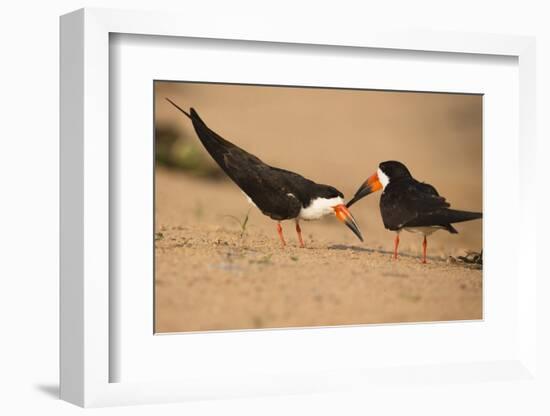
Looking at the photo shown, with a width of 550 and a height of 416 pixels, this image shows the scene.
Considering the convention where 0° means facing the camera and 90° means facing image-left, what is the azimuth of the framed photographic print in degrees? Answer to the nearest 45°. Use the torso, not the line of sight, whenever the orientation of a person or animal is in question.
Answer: approximately 315°
